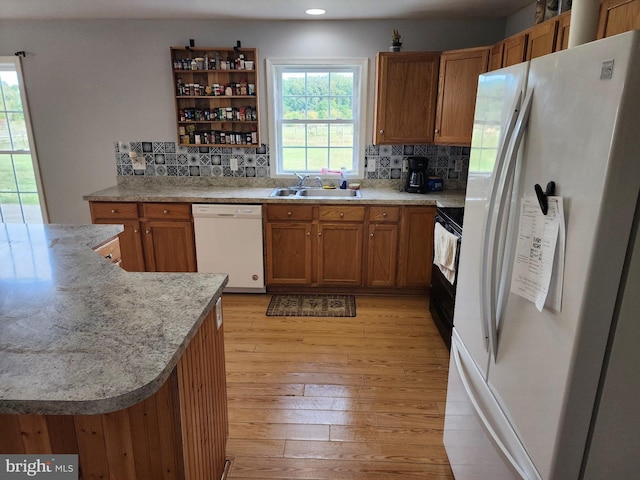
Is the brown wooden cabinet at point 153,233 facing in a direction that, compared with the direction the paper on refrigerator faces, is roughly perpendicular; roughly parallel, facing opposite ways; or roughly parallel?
roughly perpendicular

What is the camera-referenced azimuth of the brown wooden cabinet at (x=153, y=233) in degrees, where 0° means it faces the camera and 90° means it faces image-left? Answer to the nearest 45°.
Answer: approximately 0°

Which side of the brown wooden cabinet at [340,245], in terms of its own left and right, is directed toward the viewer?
front

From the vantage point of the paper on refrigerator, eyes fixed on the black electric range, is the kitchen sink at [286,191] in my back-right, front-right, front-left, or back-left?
front-left

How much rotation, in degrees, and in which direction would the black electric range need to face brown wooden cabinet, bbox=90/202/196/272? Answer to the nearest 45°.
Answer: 0° — it already faces it

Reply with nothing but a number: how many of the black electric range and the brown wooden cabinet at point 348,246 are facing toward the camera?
1

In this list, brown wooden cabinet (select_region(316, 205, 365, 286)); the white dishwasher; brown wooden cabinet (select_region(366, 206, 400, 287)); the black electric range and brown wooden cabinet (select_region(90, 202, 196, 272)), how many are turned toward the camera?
4

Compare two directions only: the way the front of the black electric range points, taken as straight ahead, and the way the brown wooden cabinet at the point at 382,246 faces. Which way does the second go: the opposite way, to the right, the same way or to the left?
to the left

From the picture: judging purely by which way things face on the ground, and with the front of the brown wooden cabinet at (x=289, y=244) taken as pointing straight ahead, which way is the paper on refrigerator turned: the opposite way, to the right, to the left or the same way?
to the right

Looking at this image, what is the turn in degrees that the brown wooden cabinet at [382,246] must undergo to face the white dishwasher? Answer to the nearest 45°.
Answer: approximately 90° to its right

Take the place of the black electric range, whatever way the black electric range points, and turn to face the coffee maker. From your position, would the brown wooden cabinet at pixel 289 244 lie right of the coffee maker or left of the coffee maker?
left

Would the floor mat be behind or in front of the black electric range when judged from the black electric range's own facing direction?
in front

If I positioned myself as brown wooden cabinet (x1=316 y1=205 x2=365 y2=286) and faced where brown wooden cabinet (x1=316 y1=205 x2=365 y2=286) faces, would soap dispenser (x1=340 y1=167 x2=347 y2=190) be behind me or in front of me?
behind

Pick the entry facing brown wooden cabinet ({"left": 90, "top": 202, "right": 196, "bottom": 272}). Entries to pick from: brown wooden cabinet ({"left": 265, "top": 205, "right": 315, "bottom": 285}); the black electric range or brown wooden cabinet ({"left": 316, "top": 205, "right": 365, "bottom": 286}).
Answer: the black electric range
